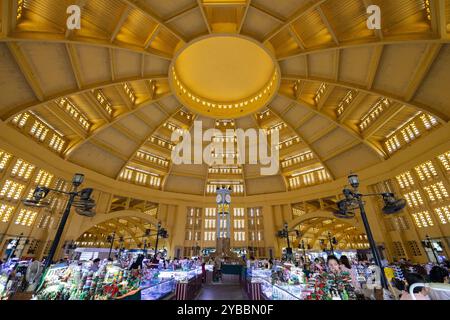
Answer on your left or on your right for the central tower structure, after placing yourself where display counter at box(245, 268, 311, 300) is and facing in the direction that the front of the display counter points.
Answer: on your right

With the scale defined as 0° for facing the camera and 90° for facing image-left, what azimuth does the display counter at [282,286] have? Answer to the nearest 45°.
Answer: approximately 45°

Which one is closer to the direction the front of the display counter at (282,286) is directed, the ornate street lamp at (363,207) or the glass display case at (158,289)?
the glass display case

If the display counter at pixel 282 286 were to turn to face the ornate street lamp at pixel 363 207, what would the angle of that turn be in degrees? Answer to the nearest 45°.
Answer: approximately 180°

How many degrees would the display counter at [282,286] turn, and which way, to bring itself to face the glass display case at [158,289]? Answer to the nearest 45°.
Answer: approximately 45° to its right
